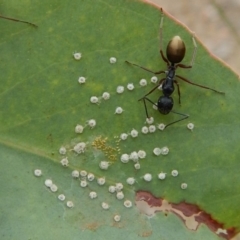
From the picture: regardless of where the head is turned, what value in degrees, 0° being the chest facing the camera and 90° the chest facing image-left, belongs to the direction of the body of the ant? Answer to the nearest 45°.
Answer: approximately 0°

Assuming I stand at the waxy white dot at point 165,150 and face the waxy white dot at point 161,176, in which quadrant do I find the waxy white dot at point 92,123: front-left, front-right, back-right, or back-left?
back-right

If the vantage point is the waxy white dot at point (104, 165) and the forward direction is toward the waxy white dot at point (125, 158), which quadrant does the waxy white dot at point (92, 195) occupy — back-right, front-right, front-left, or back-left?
back-right
